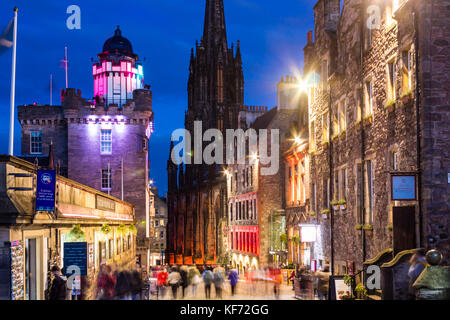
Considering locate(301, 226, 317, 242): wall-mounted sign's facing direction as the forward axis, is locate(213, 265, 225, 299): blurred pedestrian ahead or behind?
ahead

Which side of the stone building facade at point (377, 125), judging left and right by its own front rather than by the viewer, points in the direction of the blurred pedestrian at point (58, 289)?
front

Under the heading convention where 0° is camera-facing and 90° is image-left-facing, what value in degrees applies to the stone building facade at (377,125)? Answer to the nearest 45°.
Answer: approximately 45°

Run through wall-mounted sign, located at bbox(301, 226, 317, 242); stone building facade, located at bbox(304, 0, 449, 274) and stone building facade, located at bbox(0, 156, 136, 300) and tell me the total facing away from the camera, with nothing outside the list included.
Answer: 0

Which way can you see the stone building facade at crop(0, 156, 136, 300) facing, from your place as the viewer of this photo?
facing the viewer and to the right of the viewer

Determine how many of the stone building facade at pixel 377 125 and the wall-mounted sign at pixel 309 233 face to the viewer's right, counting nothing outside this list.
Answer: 0

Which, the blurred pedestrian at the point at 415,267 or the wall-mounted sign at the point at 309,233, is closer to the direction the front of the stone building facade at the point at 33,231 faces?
the blurred pedestrian
